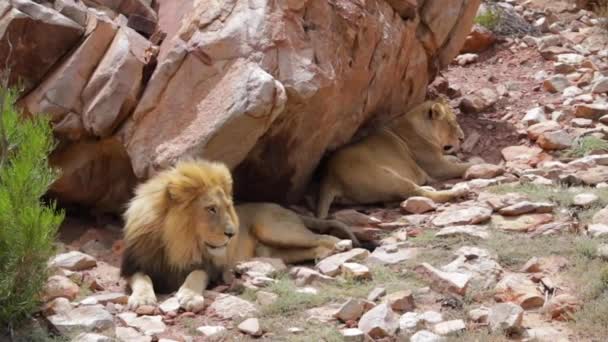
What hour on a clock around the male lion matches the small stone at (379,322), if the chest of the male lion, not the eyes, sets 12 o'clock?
The small stone is roughly at 9 o'clock from the male lion.

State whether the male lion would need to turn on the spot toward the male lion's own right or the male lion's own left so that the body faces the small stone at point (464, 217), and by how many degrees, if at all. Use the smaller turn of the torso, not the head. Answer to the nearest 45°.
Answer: approximately 135° to the male lion's own left

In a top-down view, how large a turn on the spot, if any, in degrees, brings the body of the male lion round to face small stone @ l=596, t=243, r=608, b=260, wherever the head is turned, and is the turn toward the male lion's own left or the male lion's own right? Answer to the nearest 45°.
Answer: approximately 135° to the male lion's own left

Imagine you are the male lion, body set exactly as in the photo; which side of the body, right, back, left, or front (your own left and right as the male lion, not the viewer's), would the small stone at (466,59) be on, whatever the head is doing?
back

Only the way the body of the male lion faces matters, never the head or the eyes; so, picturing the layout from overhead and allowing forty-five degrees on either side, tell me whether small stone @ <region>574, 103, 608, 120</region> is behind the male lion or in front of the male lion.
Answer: behind

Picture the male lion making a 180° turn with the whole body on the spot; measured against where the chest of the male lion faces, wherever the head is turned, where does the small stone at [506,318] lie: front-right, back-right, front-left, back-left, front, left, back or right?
right

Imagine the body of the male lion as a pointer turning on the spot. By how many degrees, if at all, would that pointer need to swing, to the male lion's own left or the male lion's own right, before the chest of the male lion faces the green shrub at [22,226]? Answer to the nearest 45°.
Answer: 0° — it already faces it

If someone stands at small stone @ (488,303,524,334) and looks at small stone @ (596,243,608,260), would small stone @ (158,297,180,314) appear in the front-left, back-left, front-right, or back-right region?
back-left

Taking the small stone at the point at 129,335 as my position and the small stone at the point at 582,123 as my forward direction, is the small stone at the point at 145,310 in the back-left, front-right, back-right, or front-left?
front-left

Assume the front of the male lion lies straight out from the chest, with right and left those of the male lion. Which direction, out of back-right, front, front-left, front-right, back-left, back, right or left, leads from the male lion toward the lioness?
back

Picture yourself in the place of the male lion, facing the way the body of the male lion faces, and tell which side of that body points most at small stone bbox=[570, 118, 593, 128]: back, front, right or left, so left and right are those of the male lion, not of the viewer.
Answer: back

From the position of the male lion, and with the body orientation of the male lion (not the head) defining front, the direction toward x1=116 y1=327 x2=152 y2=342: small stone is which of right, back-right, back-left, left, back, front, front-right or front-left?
front-left

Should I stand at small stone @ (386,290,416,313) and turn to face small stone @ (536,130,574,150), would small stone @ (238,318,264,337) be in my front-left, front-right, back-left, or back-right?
back-left

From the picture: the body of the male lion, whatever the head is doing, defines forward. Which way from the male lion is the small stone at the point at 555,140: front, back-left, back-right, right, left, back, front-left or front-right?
back

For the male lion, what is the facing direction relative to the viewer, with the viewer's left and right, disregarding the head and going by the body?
facing the viewer and to the left of the viewer

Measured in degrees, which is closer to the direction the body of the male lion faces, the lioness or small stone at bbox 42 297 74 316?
the small stone

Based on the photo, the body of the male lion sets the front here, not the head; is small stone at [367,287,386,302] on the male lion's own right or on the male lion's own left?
on the male lion's own left

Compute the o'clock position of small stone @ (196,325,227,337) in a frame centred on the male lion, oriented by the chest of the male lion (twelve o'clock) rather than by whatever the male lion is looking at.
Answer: The small stone is roughly at 10 o'clock from the male lion.

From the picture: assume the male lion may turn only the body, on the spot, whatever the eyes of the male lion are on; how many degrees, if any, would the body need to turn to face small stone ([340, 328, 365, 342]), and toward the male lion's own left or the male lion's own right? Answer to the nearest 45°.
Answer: approximately 90° to the male lion's own left

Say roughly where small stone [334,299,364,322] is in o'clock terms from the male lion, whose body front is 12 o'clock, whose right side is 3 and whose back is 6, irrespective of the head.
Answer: The small stone is roughly at 9 o'clock from the male lion.
